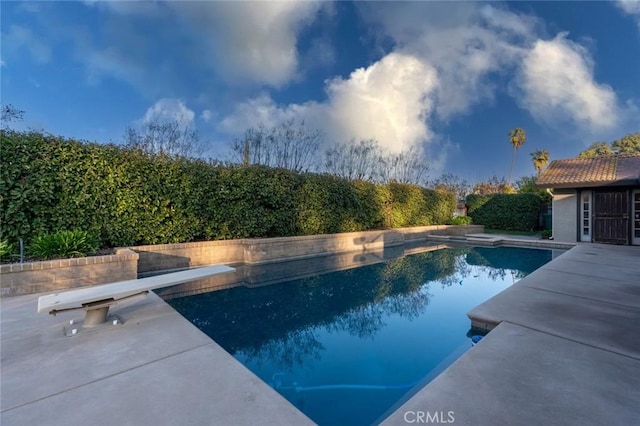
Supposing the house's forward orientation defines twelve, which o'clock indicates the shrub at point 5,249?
The shrub is roughly at 1 o'clock from the house.

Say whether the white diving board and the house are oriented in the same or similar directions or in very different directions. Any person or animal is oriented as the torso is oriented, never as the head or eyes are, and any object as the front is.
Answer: very different directions

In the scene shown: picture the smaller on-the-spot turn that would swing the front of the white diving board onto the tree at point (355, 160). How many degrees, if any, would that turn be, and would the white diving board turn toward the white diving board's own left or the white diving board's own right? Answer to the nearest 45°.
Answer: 0° — it already faces it

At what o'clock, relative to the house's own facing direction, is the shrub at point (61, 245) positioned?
The shrub is roughly at 1 o'clock from the house.

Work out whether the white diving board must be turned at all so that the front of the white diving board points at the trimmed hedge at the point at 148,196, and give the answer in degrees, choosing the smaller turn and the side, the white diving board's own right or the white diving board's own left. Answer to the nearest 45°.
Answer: approximately 45° to the white diving board's own left

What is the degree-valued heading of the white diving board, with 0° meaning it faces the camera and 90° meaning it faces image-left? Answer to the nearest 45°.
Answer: approximately 225°

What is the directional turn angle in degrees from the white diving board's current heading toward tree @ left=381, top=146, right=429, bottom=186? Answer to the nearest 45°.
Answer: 0° — it already faces it

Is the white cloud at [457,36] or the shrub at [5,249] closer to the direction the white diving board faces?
the white cloud

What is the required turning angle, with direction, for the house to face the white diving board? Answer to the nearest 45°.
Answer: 0° — it already faces it
